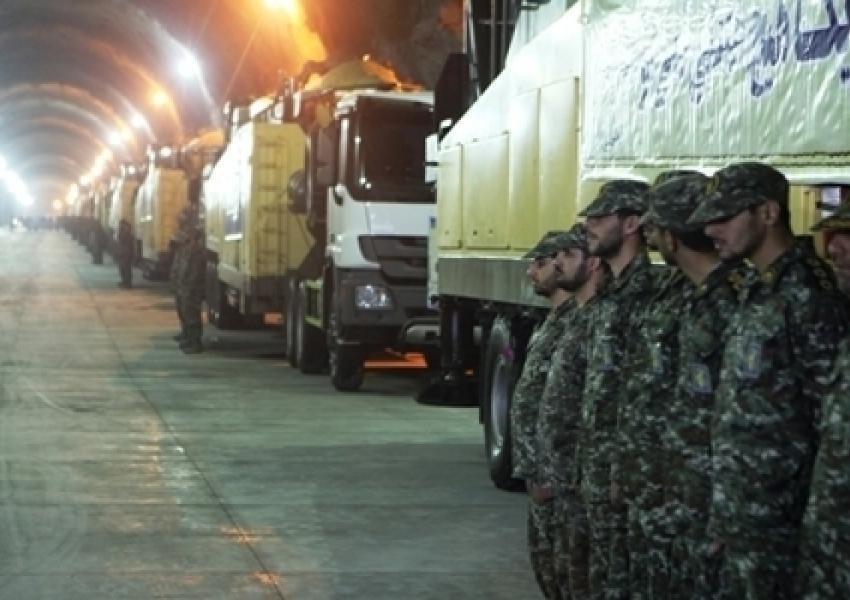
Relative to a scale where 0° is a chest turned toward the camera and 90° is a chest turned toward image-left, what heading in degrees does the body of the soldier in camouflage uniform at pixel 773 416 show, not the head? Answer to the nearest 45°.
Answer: approximately 45°

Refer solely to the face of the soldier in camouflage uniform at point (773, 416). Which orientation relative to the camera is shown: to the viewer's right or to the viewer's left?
to the viewer's left

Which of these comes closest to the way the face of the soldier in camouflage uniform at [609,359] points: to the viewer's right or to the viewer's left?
to the viewer's left

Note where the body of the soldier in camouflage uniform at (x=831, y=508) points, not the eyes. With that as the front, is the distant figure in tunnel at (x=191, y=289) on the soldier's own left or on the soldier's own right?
on the soldier's own right

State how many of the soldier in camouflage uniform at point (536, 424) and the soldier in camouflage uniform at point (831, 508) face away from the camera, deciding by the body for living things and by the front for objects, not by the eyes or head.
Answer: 0

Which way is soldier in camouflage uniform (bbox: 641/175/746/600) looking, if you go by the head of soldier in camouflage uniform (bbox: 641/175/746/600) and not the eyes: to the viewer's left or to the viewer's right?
to the viewer's left

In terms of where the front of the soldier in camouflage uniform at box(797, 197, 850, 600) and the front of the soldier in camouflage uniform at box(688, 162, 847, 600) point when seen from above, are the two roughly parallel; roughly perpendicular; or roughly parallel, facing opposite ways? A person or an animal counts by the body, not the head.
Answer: roughly parallel

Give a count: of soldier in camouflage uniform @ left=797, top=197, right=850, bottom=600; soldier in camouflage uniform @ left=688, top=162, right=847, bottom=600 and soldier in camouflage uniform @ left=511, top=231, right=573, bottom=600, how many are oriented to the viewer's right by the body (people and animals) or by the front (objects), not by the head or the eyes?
0

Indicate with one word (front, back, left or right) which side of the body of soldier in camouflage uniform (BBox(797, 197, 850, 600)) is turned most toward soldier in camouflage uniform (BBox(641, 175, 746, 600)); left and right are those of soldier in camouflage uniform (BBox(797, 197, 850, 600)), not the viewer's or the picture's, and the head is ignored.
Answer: right

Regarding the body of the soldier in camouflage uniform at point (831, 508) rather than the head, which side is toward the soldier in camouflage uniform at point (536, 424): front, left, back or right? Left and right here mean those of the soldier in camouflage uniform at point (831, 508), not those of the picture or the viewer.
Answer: right

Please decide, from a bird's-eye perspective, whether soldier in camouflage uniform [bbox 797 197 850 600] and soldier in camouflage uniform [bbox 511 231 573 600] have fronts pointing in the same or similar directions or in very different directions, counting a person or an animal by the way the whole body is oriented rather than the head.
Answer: same or similar directions
